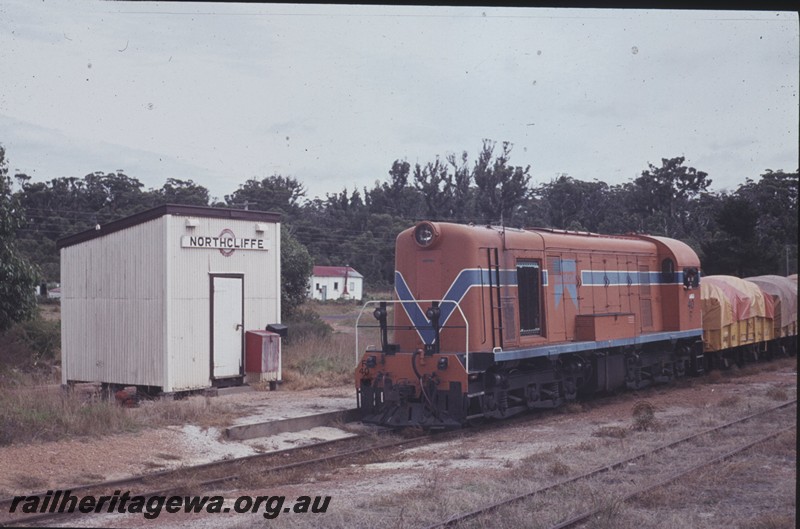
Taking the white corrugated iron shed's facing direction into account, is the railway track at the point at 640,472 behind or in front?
in front

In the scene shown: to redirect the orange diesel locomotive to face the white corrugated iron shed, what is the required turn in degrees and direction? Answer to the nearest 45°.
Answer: approximately 45° to its right

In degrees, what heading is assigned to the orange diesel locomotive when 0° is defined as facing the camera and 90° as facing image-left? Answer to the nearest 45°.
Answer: approximately 45°

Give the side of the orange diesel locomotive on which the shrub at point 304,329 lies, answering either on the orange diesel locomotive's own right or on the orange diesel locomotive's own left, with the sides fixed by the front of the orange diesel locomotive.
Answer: on the orange diesel locomotive's own right

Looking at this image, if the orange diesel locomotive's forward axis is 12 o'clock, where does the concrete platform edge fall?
The concrete platform edge is roughly at 1 o'clock from the orange diesel locomotive.

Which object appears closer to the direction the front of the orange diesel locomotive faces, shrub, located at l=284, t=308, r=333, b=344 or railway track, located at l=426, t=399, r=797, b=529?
the railway track

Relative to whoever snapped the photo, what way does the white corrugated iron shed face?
facing the viewer and to the right of the viewer

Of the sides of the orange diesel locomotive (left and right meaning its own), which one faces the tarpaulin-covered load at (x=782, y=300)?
back

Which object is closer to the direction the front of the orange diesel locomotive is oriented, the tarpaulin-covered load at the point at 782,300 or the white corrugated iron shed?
the white corrugated iron shed

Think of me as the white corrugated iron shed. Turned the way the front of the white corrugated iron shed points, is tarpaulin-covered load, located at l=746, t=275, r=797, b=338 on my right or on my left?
on my left

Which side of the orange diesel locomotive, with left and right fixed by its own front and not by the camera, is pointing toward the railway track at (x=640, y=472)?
left

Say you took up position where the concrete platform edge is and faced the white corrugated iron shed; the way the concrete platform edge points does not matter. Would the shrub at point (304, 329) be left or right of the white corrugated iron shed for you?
right

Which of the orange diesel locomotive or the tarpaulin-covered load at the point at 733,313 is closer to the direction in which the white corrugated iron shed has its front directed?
the orange diesel locomotive

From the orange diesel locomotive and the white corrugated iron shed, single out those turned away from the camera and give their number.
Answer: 0

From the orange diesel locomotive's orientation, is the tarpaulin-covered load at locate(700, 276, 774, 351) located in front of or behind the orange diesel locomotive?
behind

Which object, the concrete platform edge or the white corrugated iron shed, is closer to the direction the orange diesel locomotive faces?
the concrete platform edge

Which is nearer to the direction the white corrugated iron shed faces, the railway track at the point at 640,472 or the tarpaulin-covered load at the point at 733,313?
the railway track
